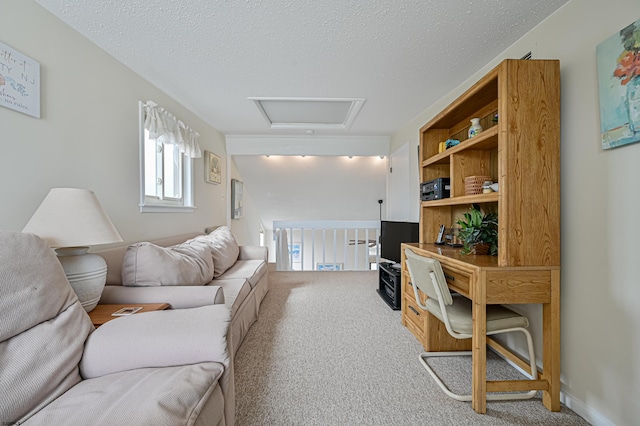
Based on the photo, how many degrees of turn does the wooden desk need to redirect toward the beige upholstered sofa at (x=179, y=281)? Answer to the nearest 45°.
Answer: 0° — it already faces it

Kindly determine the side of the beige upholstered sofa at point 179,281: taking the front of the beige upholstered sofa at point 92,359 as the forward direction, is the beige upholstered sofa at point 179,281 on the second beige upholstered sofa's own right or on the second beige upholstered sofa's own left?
on the second beige upholstered sofa's own left

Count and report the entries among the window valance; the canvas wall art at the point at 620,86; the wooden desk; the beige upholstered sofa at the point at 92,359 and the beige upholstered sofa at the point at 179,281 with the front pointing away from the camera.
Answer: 0

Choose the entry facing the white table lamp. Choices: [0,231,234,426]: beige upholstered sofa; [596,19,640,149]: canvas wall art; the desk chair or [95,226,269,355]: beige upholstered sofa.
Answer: the canvas wall art

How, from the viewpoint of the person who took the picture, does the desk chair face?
facing away from the viewer and to the right of the viewer

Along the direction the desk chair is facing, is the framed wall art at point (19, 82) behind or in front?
behind

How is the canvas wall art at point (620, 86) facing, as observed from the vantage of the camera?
facing the viewer and to the left of the viewer

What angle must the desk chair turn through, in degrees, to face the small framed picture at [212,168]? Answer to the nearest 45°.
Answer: approximately 135° to its left

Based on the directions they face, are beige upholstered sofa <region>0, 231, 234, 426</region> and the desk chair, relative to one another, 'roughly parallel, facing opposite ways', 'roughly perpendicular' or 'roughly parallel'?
roughly parallel

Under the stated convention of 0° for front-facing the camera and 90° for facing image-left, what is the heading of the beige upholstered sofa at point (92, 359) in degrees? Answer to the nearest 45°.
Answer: approximately 315°

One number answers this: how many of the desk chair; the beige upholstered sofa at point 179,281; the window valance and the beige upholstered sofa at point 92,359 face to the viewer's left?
0

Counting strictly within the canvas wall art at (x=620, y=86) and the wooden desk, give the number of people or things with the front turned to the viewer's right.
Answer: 0

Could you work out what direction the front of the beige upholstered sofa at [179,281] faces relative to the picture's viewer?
facing the viewer and to the right of the viewer

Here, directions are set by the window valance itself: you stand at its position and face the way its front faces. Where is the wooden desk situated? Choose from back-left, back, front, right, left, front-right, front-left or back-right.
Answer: front

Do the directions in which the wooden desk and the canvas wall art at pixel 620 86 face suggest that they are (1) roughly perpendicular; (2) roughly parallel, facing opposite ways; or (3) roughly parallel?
roughly parallel

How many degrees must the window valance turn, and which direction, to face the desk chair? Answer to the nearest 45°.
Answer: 0° — it already faces it

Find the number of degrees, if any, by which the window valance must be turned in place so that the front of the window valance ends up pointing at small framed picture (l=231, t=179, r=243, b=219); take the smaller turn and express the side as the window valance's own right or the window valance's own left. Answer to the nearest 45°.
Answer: approximately 90° to the window valance's own left

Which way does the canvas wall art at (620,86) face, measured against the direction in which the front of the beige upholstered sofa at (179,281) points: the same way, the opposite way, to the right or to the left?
the opposite way
